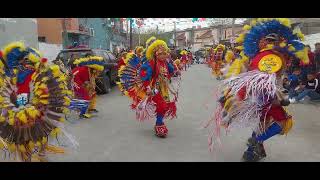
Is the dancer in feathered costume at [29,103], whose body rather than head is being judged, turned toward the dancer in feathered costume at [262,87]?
no

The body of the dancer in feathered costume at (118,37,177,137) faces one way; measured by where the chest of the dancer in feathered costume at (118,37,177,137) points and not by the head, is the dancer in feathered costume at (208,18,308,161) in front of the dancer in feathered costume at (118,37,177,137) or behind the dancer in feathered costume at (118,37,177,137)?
in front

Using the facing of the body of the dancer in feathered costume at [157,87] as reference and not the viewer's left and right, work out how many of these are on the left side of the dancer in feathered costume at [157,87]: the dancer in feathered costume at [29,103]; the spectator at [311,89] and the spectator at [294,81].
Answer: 2
